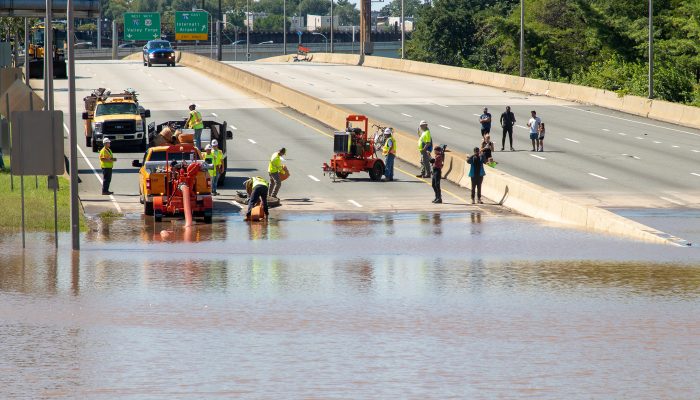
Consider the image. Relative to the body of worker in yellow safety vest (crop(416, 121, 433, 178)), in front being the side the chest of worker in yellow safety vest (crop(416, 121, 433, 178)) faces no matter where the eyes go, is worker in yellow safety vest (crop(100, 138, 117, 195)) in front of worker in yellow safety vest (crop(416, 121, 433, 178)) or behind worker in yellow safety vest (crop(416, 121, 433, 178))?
in front

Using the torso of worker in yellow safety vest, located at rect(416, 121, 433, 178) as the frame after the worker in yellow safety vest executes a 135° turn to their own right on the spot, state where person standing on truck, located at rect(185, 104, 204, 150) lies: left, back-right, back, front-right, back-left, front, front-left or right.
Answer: back-left

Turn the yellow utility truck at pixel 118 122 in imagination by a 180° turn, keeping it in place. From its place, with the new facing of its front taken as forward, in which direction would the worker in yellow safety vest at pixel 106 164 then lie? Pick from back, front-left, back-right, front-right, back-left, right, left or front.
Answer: back

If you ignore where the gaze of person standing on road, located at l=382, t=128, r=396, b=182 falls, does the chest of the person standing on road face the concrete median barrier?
no

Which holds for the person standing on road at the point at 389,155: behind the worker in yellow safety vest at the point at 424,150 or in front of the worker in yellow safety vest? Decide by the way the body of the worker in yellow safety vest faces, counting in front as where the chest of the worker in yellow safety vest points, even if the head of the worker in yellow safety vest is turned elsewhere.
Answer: in front

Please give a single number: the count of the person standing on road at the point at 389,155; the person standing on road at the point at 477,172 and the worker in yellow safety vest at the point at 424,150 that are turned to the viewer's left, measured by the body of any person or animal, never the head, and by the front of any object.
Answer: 2
